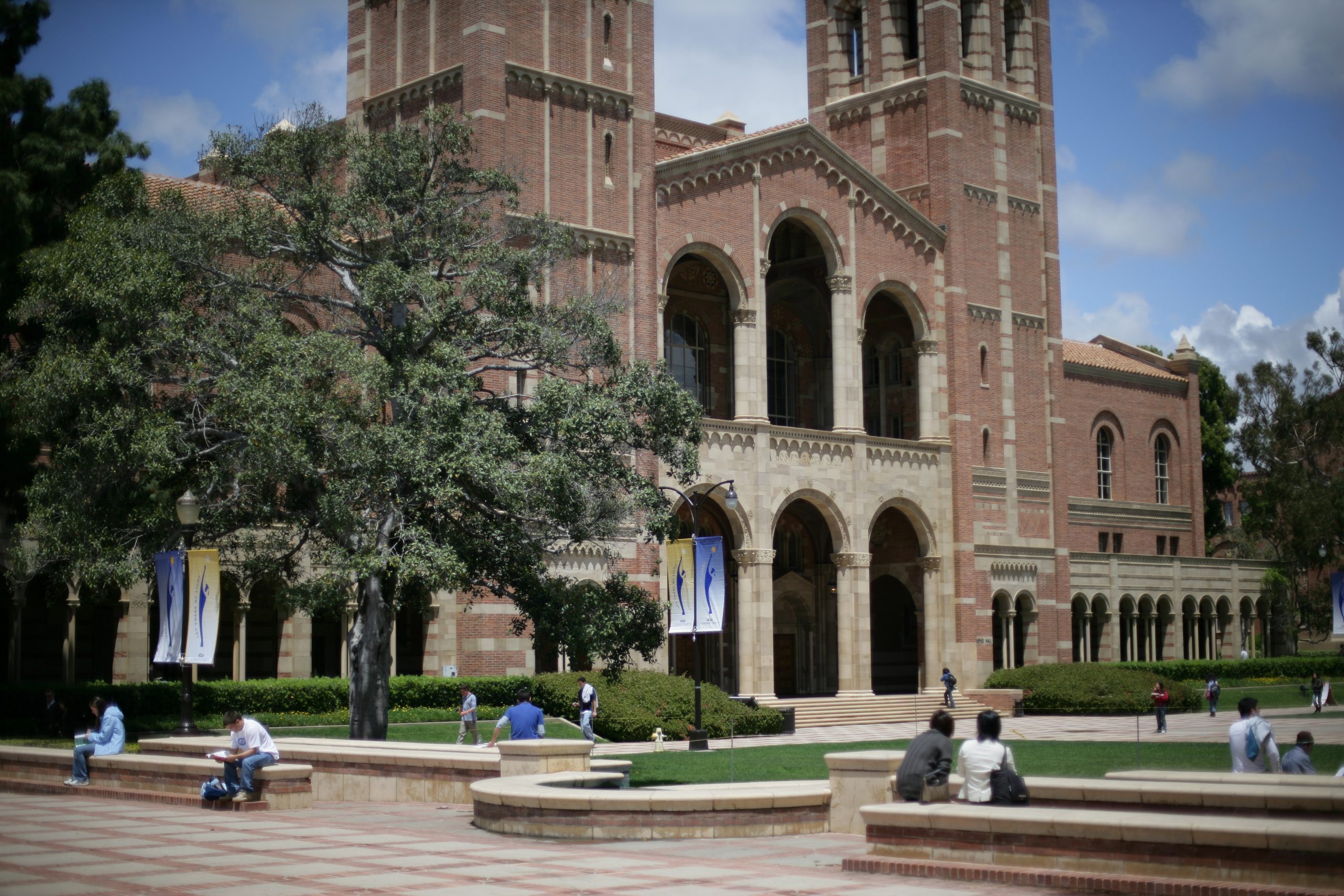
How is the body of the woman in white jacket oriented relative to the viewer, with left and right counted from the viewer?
facing away from the viewer

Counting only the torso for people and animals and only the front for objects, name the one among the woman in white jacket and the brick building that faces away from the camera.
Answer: the woman in white jacket

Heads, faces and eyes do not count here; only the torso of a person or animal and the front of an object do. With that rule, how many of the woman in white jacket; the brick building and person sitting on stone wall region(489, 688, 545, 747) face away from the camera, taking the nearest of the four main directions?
2

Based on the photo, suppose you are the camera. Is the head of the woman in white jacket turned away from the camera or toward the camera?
away from the camera

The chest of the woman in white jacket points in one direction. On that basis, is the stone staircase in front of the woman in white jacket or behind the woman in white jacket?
in front

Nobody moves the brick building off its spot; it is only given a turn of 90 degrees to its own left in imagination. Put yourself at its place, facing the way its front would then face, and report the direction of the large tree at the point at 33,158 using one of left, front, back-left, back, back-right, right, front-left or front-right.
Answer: back

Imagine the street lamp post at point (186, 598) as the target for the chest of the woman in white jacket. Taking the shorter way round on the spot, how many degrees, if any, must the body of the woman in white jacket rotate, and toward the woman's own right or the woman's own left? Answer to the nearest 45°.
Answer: approximately 45° to the woman's own left

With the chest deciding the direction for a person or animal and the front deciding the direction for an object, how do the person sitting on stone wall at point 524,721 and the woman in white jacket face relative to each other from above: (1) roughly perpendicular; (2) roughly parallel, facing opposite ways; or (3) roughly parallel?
roughly parallel

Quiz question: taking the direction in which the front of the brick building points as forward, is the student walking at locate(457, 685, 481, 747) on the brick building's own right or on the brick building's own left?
on the brick building's own right

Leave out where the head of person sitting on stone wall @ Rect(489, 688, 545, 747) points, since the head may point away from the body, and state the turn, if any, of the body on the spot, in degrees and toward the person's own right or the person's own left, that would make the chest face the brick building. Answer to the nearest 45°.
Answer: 0° — they already face it

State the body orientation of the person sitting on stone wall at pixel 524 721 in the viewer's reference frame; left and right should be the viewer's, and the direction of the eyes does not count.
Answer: facing away from the viewer

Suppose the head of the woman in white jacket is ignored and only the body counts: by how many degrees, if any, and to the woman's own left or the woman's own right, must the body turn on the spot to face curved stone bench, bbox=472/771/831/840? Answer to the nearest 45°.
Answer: approximately 45° to the woman's own left

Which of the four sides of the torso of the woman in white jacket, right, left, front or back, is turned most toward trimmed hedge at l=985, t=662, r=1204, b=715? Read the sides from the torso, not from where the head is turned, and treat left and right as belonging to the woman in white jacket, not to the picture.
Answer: front

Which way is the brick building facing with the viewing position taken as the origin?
facing the viewer and to the right of the viewer

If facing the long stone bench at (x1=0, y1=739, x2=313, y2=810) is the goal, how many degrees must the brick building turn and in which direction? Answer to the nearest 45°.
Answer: approximately 45° to its right
